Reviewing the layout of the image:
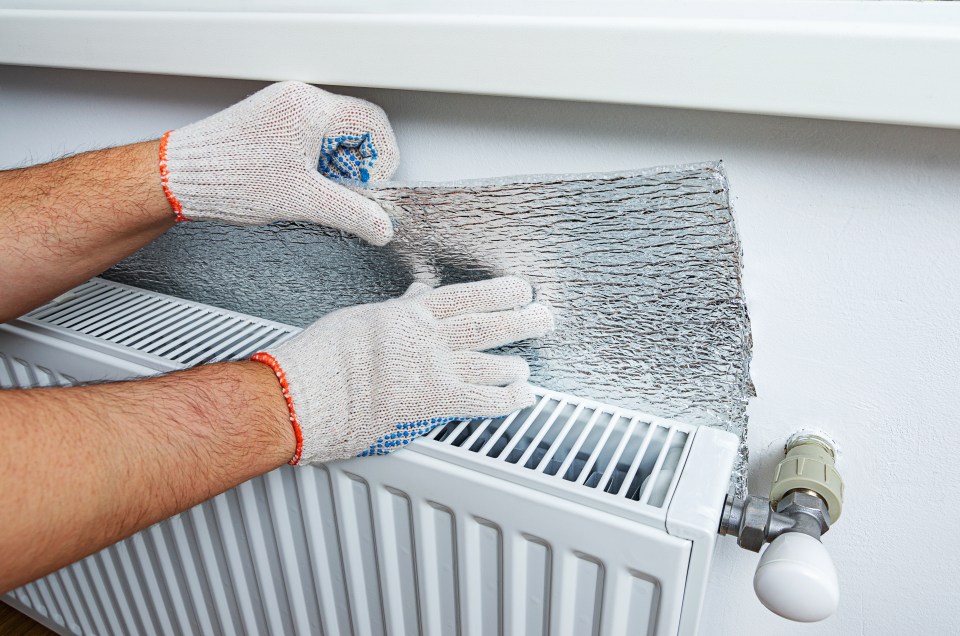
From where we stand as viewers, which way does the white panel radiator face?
facing the viewer and to the left of the viewer
